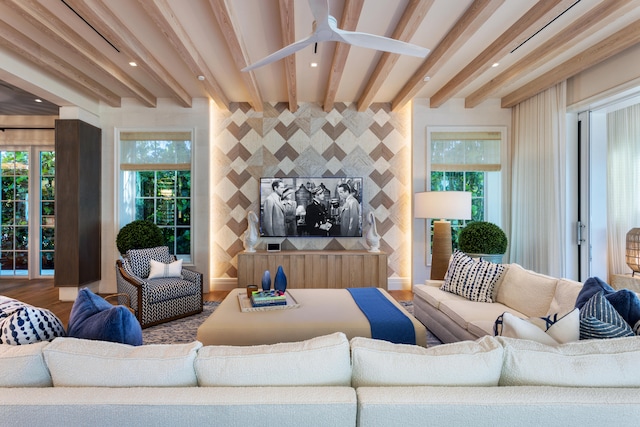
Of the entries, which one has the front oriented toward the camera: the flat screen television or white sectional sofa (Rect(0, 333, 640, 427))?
the flat screen television

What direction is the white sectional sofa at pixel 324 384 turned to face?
away from the camera

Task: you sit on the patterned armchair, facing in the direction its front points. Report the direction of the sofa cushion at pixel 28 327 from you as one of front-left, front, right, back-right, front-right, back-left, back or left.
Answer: front-right

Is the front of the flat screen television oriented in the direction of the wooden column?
no

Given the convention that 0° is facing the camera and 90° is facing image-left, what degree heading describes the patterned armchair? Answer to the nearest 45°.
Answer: approximately 315°

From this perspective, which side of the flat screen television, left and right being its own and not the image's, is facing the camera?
front

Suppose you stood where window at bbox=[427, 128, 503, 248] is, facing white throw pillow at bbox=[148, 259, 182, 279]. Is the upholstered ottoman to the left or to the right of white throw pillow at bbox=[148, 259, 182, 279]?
left

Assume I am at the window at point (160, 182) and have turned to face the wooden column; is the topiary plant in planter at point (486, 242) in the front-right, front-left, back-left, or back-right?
back-left

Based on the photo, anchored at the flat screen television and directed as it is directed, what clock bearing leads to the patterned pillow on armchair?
The patterned pillow on armchair is roughly at 2 o'clock from the flat screen television.

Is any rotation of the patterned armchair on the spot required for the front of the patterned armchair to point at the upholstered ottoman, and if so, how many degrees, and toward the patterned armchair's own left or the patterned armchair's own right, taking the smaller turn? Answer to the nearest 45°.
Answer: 0° — it already faces it

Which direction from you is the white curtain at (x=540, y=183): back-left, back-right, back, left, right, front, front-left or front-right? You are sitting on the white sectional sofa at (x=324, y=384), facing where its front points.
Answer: front-right

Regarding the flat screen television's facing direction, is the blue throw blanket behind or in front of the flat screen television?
in front

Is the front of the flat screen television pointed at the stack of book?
yes

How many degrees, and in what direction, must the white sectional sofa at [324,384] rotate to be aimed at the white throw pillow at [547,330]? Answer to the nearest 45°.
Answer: approximately 90° to its right

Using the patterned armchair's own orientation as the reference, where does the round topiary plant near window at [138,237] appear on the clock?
The round topiary plant near window is roughly at 7 o'clock from the patterned armchair.

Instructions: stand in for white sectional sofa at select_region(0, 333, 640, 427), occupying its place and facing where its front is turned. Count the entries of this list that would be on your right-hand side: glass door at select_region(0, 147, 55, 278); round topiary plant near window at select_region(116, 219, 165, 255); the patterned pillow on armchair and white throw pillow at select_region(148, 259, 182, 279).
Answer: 0

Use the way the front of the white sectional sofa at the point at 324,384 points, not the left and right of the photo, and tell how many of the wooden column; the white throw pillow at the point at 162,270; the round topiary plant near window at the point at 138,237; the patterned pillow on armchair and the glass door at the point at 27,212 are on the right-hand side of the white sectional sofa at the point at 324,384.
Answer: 0

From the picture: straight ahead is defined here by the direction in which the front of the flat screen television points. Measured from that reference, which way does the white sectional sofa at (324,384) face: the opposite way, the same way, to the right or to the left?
the opposite way

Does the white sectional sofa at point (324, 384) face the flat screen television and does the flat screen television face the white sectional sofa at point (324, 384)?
yes
